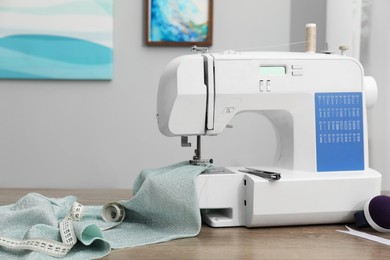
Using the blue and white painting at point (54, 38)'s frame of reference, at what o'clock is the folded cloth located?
The folded cloth is roughly at 12 o'clock from the blue and white painting.

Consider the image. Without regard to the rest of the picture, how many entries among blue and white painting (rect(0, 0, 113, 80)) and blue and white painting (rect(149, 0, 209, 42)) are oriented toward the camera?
2

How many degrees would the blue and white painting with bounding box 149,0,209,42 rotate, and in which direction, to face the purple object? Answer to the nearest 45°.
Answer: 0° — it already faces it

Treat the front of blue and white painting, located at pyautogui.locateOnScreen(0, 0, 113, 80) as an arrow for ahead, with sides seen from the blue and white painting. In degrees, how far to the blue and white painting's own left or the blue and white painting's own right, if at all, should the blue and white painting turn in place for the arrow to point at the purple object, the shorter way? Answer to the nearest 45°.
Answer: approximately 45° to the blue and white painting's own left

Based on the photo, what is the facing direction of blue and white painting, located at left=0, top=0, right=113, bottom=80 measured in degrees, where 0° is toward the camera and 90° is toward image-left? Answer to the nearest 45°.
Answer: approximately 0°

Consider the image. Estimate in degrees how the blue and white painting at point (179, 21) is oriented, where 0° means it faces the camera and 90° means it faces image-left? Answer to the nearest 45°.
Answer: approximately 0°
